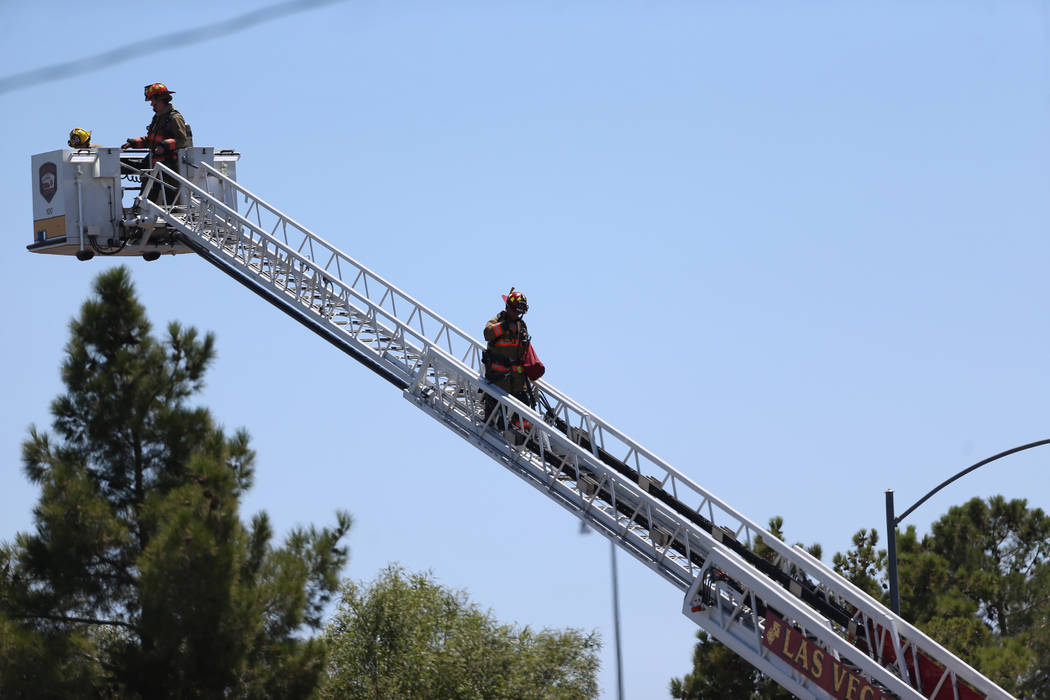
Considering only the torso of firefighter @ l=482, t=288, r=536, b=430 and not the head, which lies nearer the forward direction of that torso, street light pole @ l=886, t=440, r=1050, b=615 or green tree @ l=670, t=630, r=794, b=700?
the street light pole

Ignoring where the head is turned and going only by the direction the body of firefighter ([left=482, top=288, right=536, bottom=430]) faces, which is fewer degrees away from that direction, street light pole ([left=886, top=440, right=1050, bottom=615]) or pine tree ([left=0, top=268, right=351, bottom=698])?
the street light pole

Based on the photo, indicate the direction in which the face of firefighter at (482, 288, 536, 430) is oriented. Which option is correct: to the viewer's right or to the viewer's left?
to the viewer's right

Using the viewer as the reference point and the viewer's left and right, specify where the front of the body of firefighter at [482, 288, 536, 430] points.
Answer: facing the viewer and to the right of the viewer

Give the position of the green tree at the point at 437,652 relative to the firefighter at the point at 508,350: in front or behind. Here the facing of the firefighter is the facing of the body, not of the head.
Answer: behind

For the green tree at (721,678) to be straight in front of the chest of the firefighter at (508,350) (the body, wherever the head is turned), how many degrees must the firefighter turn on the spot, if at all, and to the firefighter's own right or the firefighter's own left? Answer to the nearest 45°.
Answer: approximately 135° to the firefighter's own left

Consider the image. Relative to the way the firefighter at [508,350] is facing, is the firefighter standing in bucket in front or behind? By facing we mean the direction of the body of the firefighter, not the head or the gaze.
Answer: behind
